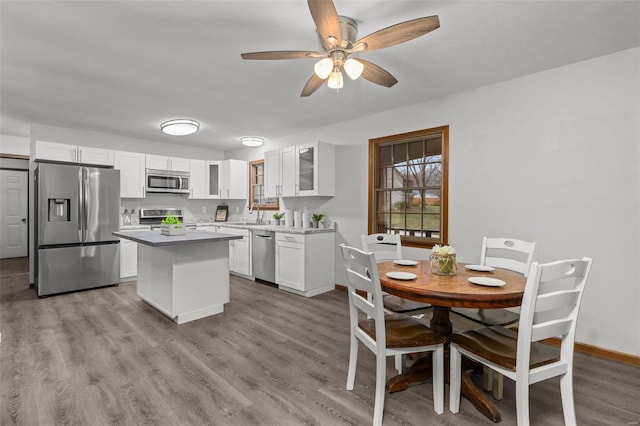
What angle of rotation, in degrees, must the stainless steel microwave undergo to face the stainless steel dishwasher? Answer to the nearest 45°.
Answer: approximately 45° to its left

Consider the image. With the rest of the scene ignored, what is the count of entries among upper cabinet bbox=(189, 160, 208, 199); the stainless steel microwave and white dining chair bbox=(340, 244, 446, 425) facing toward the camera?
2

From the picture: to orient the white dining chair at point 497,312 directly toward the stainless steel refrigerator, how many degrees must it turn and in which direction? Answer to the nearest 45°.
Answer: approximately 45° to its right

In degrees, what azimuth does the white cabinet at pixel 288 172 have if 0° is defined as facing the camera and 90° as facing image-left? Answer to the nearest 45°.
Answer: approximately 45°

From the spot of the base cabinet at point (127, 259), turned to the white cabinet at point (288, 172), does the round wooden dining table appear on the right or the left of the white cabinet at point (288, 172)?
right

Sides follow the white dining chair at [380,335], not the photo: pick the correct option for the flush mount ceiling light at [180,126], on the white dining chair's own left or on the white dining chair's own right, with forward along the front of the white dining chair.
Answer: on the white dining chair's own left

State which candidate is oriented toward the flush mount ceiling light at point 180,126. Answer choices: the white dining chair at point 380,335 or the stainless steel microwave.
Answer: the stainless steel microwave

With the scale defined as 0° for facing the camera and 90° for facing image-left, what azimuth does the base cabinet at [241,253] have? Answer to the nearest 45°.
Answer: approximately 45°

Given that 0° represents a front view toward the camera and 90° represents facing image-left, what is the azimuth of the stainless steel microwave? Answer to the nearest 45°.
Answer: approximately 0°

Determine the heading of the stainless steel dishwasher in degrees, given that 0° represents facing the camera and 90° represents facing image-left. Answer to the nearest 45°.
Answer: approximately 45°
